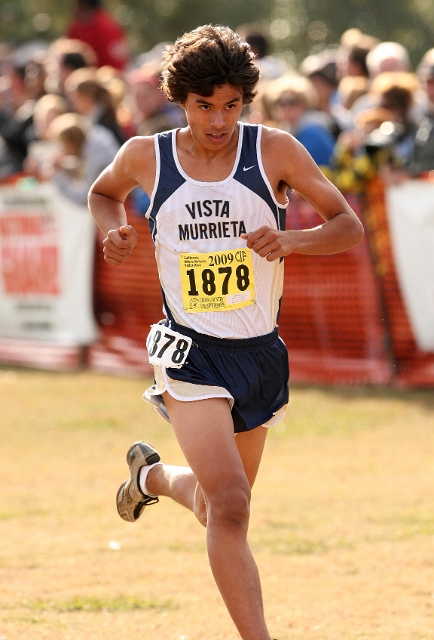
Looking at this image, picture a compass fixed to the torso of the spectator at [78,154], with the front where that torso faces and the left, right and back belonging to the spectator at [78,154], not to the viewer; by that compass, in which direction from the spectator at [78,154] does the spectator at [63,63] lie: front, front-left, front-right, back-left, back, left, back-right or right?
back-right

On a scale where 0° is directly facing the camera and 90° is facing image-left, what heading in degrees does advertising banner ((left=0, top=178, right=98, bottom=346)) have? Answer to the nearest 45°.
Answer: approximately 0°

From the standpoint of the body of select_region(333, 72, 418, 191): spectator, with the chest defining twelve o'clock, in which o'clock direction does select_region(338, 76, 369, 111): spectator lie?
select_region(338, 76, 369, 111): spectator is roughly at 4 o'clock from select_region(333, 72, 418, 191): spectator.

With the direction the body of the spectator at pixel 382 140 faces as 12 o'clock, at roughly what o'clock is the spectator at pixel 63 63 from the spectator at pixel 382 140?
the spectator at pixel 63 63 is roughly at 3 o'clock from the spectator at pixel 382 140.

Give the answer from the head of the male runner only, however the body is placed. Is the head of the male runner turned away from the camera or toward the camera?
toward the camera

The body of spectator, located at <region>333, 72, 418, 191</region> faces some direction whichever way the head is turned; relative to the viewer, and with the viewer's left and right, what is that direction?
facing the viewer and to the left of the viewer

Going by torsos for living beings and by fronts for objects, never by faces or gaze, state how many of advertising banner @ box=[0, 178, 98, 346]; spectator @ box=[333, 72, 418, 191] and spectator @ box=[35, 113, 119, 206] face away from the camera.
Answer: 0

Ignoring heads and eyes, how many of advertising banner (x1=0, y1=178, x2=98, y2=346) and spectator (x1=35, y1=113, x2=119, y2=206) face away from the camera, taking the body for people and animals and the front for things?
0

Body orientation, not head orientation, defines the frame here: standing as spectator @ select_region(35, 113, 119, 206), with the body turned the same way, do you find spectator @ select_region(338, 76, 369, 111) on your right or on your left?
on your left

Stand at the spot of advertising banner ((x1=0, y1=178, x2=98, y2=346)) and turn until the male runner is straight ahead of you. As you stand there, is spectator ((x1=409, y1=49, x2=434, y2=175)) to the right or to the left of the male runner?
left

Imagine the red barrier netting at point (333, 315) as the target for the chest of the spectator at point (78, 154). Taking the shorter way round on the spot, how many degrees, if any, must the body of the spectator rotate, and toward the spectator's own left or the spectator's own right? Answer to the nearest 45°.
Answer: approximately 90° to the spectator's own left

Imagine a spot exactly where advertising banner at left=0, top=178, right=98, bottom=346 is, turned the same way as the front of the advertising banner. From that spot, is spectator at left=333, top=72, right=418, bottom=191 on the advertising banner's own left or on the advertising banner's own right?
on the advertising banner's own left
